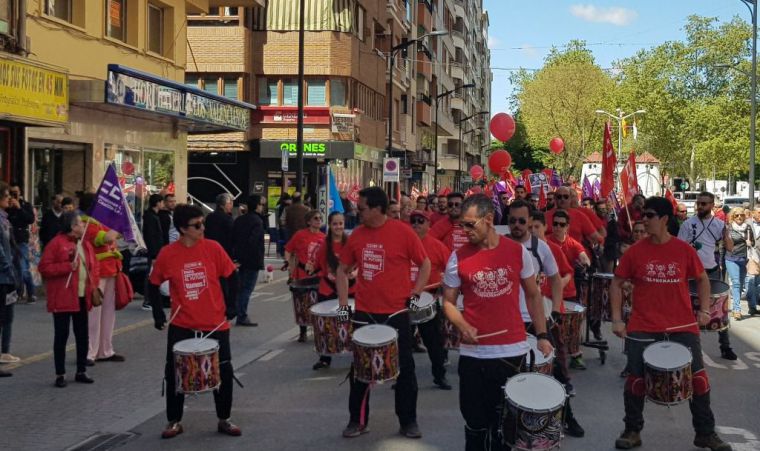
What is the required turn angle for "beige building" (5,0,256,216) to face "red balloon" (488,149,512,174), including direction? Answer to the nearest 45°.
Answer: approximately 90° to its left

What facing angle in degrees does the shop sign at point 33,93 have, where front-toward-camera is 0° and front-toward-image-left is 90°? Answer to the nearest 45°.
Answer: approximately 315°

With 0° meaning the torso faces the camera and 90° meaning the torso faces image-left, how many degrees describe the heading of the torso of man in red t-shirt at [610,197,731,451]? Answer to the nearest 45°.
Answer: approximately 0°

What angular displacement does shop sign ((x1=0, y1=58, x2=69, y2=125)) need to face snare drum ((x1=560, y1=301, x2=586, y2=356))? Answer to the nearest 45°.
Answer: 0° — it already faces it

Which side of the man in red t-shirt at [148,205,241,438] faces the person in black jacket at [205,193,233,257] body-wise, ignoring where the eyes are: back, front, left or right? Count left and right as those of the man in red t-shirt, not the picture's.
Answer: back

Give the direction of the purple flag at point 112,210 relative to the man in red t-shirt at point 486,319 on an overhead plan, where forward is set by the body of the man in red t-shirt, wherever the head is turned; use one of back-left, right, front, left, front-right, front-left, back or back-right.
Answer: back-right

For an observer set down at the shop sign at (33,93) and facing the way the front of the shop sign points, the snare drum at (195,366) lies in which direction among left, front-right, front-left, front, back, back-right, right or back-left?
front-right

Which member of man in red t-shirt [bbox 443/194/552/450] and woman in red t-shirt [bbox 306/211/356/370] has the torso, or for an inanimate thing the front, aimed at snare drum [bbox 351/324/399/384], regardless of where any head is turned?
the woman in red t-shirt

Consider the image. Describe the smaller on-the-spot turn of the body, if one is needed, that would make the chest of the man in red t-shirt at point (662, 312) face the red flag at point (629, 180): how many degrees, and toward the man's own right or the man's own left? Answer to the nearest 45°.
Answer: approximately 180°
